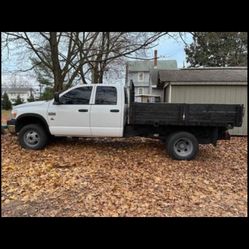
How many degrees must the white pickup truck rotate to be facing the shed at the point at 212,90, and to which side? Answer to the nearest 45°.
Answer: approximately 135° to its right

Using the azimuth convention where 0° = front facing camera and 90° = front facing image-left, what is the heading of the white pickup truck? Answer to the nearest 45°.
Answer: approximately 90°
